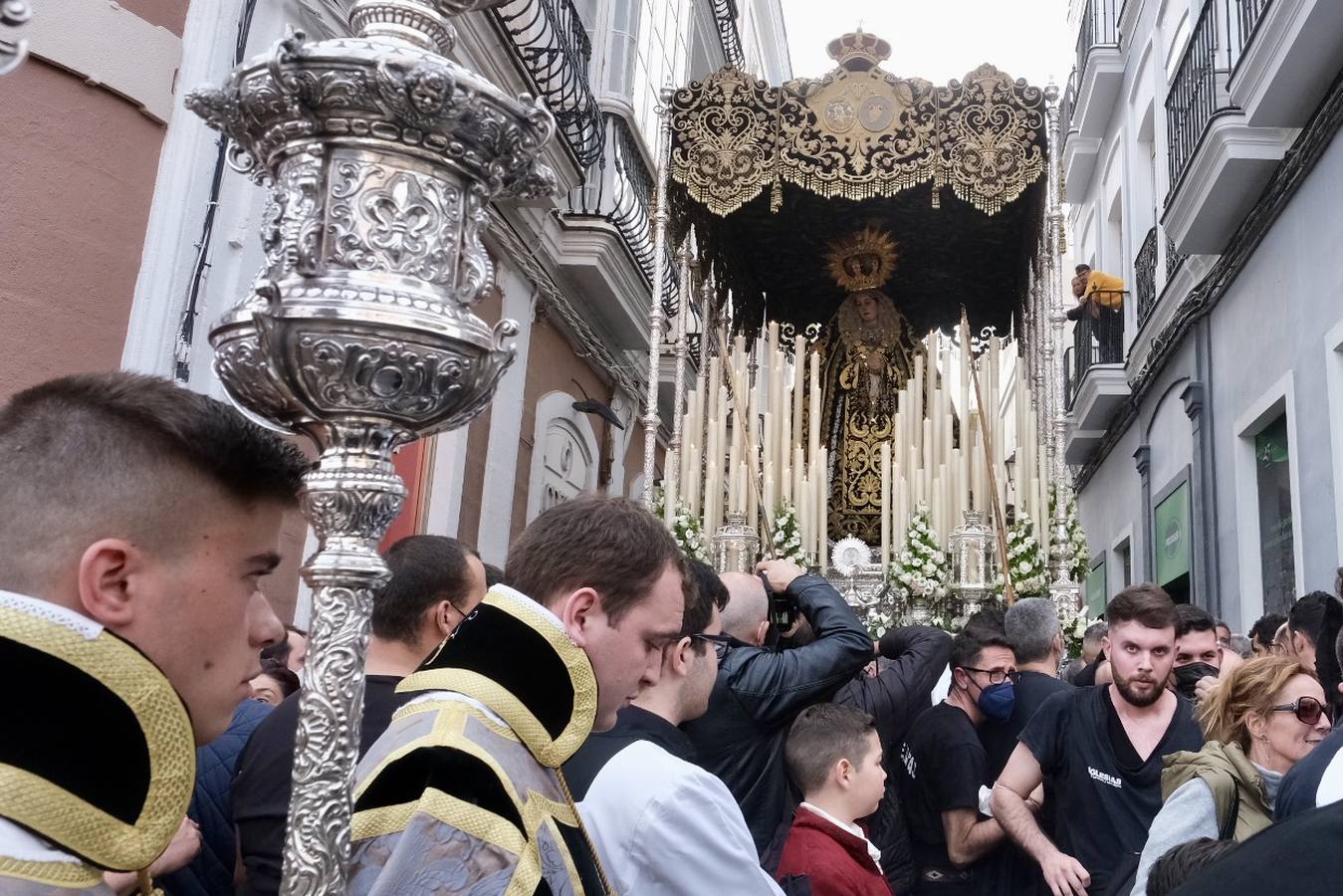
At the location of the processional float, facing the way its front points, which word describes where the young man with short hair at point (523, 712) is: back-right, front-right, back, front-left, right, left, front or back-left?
front

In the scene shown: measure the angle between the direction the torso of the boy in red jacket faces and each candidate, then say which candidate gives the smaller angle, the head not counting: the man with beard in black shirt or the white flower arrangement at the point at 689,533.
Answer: the man with beard in black shirt

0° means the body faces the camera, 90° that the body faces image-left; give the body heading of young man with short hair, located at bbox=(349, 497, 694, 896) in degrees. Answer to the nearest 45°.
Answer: approximately 270°

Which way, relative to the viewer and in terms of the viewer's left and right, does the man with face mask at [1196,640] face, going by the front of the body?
facing the viewer

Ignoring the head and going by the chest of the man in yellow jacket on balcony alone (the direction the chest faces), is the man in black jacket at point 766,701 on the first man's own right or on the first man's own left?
on the first man's own left

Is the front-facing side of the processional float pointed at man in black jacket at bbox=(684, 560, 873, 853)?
yes

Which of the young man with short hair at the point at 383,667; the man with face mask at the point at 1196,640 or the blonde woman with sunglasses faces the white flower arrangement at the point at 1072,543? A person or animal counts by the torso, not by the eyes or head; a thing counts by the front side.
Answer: the young man with short hair

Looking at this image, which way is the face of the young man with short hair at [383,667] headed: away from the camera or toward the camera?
away from the camera

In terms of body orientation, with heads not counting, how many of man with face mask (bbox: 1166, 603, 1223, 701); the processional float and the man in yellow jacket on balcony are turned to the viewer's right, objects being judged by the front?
0

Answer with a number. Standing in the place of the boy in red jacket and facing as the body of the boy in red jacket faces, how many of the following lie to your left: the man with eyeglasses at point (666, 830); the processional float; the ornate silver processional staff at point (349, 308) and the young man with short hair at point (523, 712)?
1

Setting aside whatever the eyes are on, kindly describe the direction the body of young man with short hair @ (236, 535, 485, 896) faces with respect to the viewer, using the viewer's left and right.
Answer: facing away from the viewer and to the right of the viewer

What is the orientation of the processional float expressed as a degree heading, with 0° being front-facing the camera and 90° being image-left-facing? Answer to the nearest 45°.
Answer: approximately 0°

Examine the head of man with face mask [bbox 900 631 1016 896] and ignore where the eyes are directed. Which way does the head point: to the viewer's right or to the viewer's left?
to the viewer's right

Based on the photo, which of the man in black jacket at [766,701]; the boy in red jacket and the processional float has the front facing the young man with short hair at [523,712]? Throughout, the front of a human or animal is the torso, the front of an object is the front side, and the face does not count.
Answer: the processional float

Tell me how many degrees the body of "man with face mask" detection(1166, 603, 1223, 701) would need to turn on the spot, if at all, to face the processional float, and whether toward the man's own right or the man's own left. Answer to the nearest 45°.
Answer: approximately 135° to the man's own right

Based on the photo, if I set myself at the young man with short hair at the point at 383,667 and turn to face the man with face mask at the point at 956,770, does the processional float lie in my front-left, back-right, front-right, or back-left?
front-left

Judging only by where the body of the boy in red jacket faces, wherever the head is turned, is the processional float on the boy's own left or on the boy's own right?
on the boy's own left

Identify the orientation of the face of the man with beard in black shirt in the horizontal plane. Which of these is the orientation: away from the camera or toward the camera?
toward the camera
